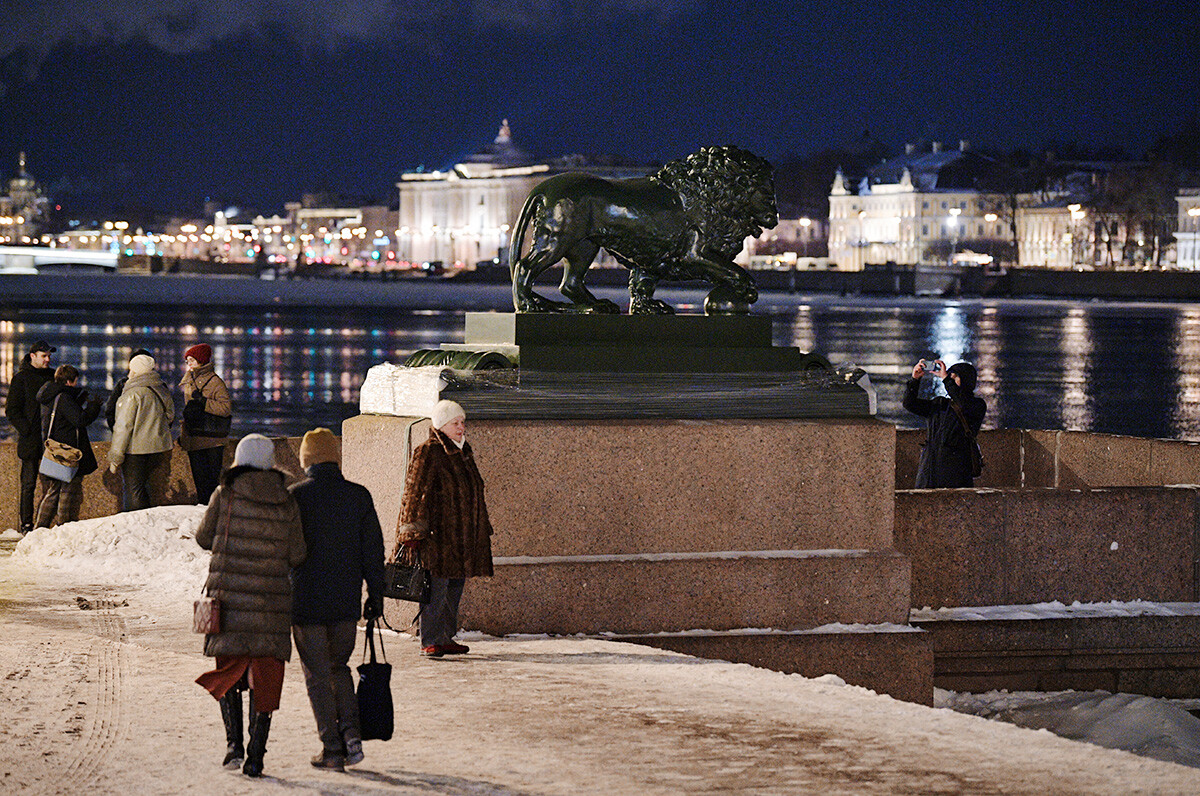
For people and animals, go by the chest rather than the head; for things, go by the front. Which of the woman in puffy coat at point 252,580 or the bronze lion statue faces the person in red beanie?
the woman in puffy coat

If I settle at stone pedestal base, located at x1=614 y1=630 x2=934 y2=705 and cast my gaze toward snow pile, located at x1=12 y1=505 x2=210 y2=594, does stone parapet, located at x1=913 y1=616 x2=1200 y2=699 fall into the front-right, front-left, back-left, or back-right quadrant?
back-right

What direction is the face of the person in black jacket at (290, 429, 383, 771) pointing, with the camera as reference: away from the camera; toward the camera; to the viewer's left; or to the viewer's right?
away from the camera

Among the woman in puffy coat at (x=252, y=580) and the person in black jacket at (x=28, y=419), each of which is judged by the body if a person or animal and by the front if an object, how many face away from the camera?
1

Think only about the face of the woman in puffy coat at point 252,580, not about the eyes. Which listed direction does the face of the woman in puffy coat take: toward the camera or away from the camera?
away from the camera

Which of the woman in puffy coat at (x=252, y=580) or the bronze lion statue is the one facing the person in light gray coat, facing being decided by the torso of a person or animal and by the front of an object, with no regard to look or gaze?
the woman in puffy coat

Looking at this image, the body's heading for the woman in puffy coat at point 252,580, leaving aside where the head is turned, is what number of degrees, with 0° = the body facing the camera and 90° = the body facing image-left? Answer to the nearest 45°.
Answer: approximately 180°

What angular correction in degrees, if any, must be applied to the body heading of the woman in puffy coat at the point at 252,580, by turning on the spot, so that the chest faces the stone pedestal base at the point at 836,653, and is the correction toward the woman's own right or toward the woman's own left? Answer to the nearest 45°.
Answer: approximately 45° to the woman's own right
